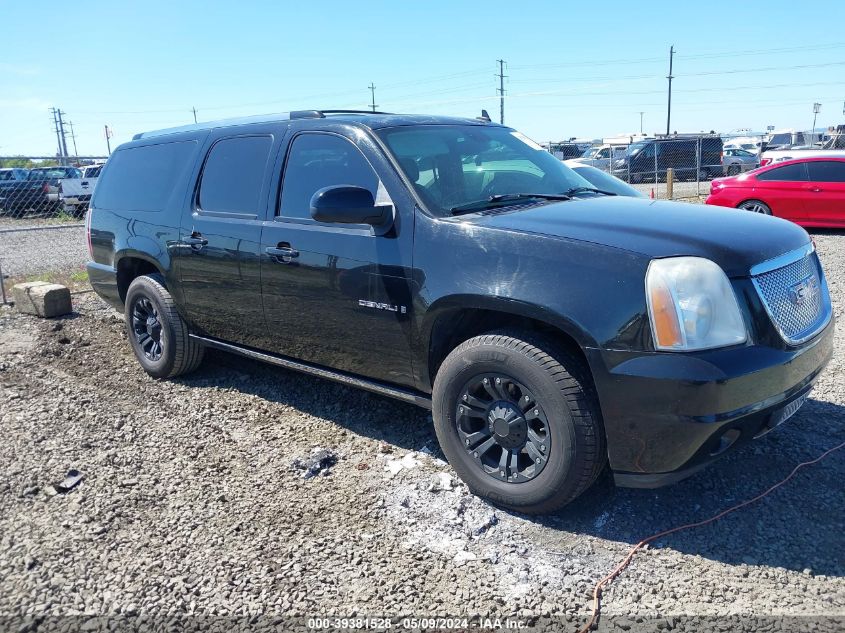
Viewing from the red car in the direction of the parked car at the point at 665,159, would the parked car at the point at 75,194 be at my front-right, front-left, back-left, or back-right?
front-left

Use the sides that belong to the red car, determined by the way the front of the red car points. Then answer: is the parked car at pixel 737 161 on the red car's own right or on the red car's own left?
on the red car's own left

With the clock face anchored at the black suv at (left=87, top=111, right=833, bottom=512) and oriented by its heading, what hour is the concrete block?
The concrete block is roughly at 6 o'clock from the black suv.

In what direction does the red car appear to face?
to the viewer's right

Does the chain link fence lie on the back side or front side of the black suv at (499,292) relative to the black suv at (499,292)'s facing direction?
on the back side

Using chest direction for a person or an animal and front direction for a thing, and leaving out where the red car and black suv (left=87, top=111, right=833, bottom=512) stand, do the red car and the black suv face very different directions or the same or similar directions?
same or similar directions

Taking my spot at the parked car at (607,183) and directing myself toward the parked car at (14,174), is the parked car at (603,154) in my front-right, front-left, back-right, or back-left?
front-right

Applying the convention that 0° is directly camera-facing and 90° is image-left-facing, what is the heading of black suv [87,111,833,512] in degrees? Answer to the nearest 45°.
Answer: approximately 315°

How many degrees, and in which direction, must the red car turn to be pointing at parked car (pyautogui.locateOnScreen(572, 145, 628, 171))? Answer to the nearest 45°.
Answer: approximately 135° to its left

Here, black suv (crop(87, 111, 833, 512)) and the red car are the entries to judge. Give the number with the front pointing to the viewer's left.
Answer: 0
